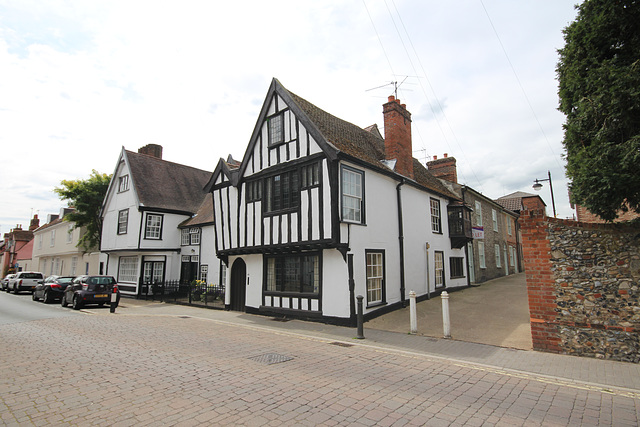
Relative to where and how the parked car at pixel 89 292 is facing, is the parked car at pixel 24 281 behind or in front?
in front

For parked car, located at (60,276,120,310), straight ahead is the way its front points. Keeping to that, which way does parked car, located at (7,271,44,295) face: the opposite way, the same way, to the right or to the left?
the same way

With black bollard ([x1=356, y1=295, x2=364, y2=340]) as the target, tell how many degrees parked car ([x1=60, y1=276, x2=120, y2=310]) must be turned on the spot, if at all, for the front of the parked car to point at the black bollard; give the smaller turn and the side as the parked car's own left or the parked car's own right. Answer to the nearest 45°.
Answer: approximately 180°

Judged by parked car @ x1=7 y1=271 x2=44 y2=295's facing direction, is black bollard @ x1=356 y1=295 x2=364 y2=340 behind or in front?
behind

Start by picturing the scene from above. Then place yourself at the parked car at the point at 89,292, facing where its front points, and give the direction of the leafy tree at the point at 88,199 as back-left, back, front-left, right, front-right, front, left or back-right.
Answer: front-right

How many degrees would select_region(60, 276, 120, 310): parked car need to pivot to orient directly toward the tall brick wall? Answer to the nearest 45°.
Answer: approximately 180°

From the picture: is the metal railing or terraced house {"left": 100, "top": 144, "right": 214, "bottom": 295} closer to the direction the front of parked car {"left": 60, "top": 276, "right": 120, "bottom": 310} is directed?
the terraced house

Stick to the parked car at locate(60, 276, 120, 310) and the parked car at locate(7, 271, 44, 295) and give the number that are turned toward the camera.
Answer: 0

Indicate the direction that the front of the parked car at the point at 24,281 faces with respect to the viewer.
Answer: facing away from the viewer and to the left of the viewer

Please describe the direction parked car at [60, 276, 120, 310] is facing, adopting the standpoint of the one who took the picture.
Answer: facing away from the viewer and to the left of the viewer
